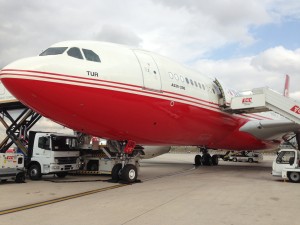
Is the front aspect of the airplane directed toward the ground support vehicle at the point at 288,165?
no

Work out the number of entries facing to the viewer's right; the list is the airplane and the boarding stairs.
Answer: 0

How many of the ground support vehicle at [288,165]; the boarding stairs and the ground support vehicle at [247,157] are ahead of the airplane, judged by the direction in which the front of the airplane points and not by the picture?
0

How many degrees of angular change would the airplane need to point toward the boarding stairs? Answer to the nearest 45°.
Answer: approximately 180°

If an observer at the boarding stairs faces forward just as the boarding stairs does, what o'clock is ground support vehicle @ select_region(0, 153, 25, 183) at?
The ground support vehicle is roughly at 11 o'clock from the boarding stairs.

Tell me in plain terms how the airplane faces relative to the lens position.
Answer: facing the viewer and to the left of the viewer

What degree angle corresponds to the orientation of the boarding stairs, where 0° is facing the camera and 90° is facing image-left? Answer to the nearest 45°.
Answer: approximately 90°

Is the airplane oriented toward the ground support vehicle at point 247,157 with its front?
no
